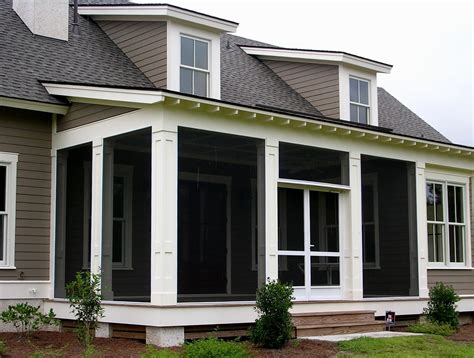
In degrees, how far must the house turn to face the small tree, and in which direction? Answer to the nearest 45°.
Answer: approximately 90° to its right

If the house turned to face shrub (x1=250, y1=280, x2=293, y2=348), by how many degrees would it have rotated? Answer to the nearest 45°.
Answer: approximately 45° to its right

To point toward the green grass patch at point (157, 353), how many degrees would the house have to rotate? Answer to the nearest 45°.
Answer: approximately 45° to its right

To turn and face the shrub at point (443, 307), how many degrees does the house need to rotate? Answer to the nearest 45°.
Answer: approximately 45° to its left

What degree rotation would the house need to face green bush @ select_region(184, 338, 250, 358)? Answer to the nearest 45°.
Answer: approximately 45° to its right

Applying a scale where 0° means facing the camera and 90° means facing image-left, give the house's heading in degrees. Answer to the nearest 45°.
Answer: approximately 315°
